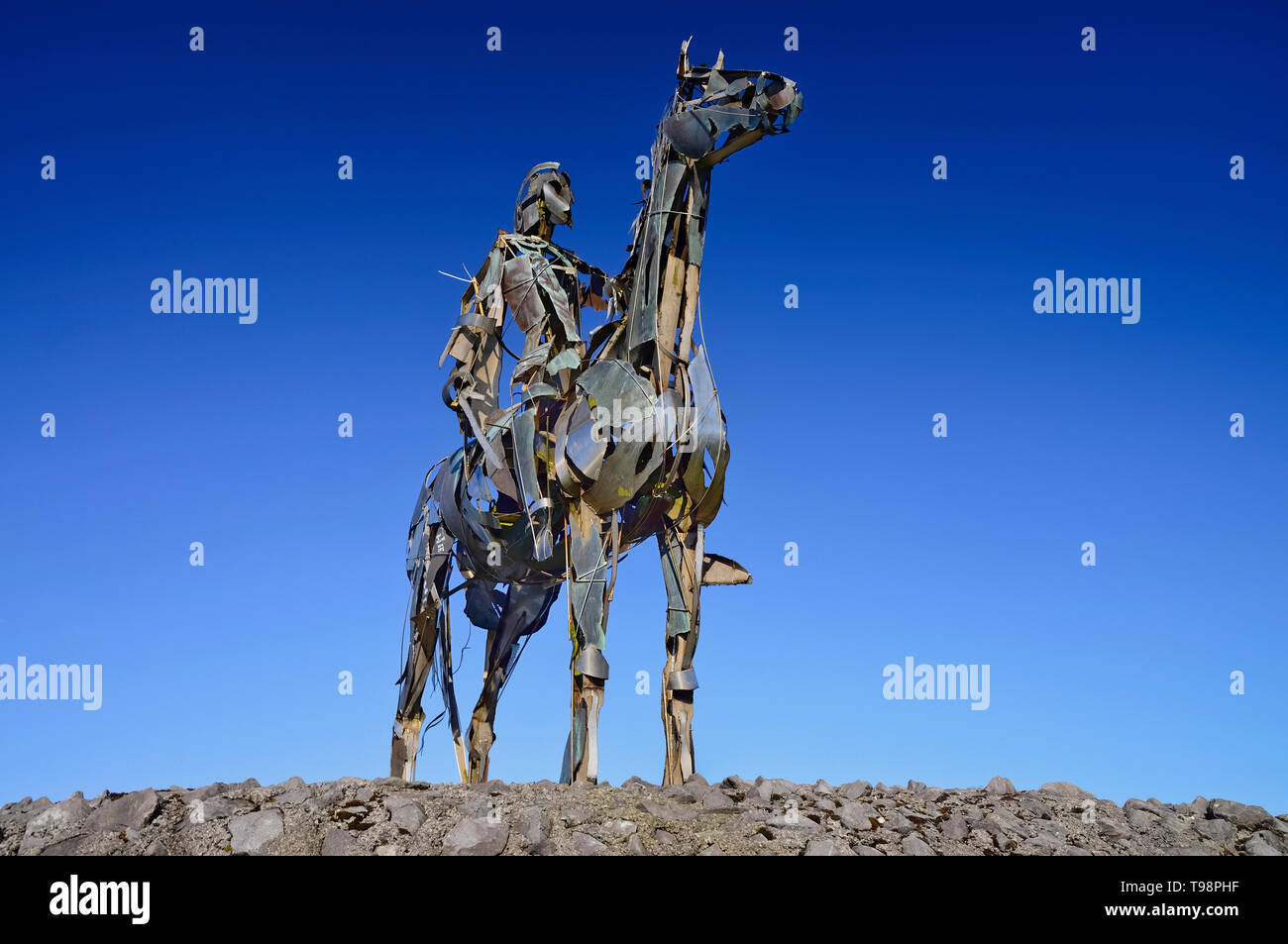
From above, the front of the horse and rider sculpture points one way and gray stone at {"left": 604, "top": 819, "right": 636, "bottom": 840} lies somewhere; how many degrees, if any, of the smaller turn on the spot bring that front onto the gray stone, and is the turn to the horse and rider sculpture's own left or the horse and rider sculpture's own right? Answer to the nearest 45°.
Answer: approximately 45° to the horse and rider sculpture's own right

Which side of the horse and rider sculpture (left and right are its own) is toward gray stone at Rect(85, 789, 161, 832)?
right

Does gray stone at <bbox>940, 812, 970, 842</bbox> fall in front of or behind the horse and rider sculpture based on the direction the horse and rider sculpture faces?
in front

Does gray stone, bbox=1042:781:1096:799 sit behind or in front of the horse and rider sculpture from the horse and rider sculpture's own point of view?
in front

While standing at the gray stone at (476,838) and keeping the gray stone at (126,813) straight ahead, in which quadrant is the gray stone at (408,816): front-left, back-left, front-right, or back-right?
front-right

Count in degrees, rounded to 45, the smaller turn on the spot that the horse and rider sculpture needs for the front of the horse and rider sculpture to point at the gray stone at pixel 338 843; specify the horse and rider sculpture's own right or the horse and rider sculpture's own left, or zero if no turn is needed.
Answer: approximately 90° to the horse and rider sculpture's own right

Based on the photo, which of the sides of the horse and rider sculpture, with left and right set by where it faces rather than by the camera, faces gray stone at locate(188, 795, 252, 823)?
right

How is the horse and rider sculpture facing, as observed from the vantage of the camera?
facing the viewer and to the right of the viewer

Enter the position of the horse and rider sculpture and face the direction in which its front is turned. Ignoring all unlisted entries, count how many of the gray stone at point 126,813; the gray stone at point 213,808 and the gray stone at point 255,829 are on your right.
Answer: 3

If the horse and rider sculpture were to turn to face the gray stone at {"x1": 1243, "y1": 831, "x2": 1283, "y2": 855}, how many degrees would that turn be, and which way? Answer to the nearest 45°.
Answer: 0° — it already faces it

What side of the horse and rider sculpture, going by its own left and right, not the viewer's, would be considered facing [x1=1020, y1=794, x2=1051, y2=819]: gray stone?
front

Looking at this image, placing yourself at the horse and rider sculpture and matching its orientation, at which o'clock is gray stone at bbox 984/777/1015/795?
The gray stone is roughly at 11 o'clock from the horse and rider sculpture.
